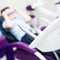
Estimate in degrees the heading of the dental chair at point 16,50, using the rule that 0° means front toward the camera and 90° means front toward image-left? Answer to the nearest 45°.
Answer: approximately 270°
